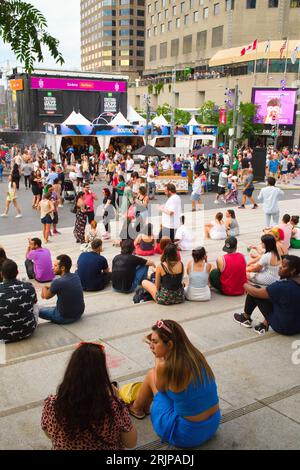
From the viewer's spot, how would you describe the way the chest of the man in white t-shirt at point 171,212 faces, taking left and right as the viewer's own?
facing to the left of the viewer

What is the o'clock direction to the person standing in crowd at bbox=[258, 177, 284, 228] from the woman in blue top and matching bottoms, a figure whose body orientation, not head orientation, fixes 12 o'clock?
The person standing in crowd is roughly at 2 o'clock from the woman in blue top and matching bottoms.

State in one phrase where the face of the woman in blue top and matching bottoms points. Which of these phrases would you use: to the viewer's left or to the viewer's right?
to the viewer's left

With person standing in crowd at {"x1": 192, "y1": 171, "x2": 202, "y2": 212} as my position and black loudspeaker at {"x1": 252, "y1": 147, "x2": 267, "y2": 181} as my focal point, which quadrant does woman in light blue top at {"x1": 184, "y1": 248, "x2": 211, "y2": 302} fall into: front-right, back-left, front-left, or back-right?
back-right

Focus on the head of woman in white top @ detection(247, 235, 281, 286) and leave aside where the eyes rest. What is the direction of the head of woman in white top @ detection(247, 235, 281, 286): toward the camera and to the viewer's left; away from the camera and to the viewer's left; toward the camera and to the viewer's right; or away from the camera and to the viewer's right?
away from the camera and to the viewer's left

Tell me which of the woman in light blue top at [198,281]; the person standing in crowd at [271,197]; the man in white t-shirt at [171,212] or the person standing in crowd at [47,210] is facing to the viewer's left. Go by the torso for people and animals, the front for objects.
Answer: the man in white t-shirt

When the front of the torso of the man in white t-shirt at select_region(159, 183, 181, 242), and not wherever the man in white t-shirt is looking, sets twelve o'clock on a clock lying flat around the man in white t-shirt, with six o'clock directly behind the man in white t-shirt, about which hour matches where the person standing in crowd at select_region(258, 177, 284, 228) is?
The person standing in crowd is roughly at 5 o'clock from the man in white t-shirt.
